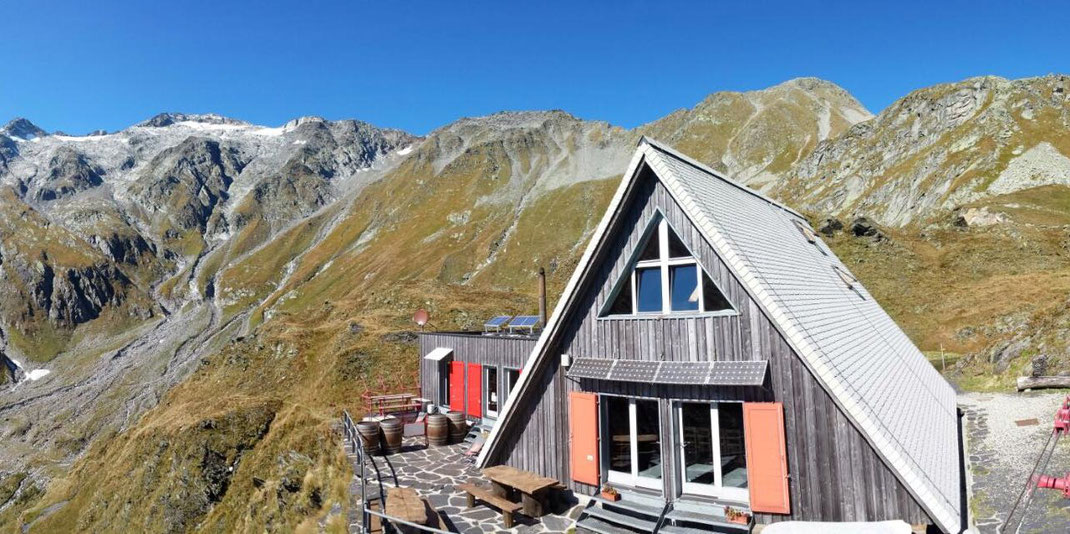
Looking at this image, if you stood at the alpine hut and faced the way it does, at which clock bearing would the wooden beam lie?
The wooden beam is roughly at 6 o'clock from the alpine hut.

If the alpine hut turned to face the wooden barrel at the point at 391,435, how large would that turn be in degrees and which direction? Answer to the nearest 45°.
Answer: approximately 90° to its right

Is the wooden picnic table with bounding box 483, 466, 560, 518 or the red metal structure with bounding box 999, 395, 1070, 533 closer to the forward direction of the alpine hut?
the wooden picnic table

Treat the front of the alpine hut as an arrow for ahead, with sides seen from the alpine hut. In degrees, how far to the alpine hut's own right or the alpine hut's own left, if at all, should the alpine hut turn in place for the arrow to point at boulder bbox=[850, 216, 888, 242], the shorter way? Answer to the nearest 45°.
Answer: approximately 135° to the alpine hut's own right

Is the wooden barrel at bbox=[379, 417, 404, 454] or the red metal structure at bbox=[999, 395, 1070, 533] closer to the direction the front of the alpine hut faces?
the wooden barrel

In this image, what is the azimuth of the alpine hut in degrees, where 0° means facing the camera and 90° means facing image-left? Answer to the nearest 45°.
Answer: approximately 45°

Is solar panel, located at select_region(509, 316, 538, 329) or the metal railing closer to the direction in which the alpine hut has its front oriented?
the metal railing

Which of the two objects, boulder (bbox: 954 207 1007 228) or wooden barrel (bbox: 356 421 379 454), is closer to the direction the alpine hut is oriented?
the wooden barrel

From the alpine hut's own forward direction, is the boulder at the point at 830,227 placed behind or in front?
behind

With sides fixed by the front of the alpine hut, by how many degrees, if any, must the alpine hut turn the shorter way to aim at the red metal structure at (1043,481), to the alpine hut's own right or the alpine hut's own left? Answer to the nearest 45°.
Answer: approximately 135° to the alpine hut's own left

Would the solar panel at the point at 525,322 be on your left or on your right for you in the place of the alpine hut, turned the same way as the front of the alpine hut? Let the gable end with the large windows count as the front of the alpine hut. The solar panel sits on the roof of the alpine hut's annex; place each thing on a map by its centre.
on your right

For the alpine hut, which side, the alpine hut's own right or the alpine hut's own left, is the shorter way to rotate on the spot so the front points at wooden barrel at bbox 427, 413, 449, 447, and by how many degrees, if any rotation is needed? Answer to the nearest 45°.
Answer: approximately 90° to the alpine hut's own right

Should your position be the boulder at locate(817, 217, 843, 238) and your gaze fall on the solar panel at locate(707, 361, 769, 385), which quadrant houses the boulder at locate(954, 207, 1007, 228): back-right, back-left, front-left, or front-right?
back-left

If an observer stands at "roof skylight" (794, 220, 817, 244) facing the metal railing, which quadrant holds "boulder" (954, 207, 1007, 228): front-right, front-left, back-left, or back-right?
back-right

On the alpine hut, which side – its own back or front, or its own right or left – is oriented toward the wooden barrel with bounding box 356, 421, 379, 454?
right

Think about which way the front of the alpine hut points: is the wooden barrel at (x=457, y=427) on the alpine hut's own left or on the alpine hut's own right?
on the alpine hut's own right
